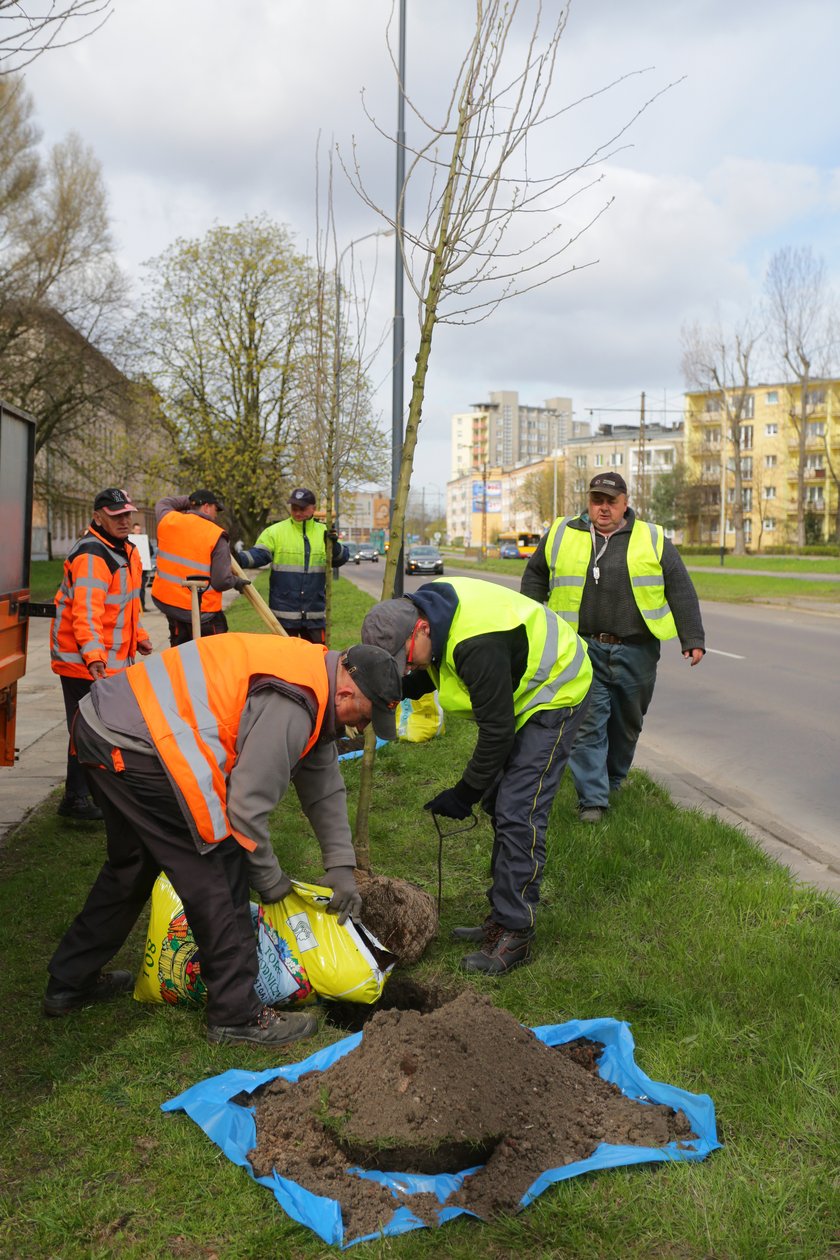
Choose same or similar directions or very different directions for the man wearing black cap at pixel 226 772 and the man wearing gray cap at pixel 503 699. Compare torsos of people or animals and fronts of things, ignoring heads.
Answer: very different directions

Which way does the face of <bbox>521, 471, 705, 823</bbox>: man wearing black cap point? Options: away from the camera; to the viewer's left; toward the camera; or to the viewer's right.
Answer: toward the camera

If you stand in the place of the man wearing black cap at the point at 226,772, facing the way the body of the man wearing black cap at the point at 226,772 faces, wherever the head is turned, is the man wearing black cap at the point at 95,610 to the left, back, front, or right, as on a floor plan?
left

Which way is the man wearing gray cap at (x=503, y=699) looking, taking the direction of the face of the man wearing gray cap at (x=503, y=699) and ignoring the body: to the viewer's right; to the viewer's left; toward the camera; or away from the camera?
to the viewer's left

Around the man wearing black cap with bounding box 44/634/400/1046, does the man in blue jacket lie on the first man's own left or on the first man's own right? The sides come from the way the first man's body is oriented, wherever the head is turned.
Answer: on the first man's own left

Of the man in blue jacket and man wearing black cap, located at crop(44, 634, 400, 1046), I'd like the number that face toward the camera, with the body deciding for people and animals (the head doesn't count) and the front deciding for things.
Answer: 1

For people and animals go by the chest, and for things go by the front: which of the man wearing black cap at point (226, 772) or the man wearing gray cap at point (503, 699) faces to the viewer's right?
the man wearing black cap at point (226, 772)

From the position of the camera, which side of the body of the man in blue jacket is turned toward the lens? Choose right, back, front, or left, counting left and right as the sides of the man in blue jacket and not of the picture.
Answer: front

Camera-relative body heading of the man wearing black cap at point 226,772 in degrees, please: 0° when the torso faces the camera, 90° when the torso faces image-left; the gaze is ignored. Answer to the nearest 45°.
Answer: approximately 270°

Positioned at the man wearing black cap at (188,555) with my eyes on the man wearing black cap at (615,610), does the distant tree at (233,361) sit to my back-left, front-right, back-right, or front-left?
back-left

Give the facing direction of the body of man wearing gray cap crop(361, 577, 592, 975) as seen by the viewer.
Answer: to the viewer's left

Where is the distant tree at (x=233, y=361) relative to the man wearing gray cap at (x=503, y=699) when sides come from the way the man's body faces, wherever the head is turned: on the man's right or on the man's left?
on the man's right

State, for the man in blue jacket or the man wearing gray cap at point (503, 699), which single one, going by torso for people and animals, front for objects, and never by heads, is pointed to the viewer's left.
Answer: the man wearing gray cap

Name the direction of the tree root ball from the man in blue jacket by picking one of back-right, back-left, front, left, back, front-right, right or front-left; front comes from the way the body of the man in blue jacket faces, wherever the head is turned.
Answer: front

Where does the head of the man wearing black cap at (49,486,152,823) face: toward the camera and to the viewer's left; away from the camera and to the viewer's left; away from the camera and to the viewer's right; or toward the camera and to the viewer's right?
toward the camera and to the viewer's right
